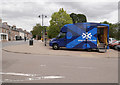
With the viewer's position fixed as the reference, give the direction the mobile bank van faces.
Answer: facing to the left of the viewer

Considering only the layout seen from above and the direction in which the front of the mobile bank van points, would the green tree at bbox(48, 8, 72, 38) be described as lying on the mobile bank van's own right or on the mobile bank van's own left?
on the mobile bank van's own right
